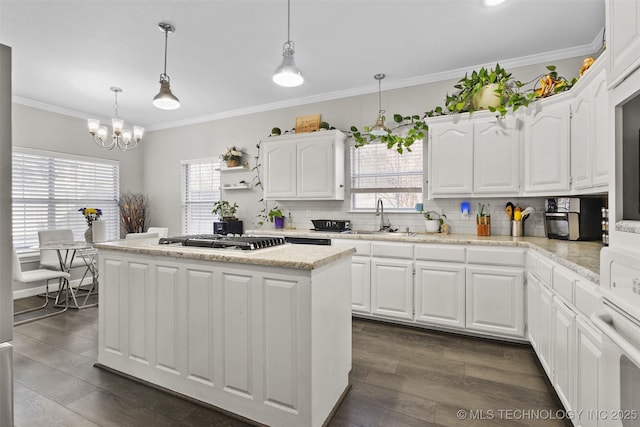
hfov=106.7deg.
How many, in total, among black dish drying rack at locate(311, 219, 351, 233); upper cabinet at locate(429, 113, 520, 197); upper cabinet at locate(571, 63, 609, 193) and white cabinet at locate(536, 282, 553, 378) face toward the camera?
2

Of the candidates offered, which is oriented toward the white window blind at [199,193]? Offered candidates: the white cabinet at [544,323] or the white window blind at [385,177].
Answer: the white cabinet

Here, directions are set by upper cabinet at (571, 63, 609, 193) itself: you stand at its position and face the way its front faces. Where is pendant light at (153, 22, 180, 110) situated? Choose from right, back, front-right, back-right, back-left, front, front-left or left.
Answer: front-left

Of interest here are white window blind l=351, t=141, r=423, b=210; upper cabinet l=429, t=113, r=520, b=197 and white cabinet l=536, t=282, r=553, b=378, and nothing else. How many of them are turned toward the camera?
2

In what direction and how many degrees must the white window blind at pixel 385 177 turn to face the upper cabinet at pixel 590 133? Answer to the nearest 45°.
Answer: approximately 45° to its left

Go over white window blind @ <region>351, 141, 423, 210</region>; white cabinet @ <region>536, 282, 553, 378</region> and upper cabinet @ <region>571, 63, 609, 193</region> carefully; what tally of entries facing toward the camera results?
1

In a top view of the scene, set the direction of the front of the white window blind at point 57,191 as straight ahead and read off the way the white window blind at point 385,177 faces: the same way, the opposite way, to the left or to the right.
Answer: to the right

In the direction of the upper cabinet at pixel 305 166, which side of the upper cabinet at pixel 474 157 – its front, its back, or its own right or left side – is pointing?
right

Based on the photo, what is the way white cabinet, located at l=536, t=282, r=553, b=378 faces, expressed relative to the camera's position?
facing to the left of the viewer

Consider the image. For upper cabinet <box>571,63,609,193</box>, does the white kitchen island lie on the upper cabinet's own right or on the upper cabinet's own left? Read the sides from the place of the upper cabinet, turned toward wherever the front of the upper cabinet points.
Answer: on the upper cabinet's own left

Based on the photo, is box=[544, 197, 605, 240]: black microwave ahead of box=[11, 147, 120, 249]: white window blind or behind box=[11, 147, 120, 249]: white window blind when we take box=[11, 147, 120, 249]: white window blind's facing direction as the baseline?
ahead

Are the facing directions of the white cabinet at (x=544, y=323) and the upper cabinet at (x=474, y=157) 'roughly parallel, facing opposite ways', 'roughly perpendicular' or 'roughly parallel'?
roughly perpendicular

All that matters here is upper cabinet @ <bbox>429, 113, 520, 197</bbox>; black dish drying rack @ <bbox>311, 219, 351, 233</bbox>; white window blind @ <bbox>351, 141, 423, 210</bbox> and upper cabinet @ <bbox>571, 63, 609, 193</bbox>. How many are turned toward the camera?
3

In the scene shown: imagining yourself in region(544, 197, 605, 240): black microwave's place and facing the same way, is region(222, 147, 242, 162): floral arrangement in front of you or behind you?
in front
